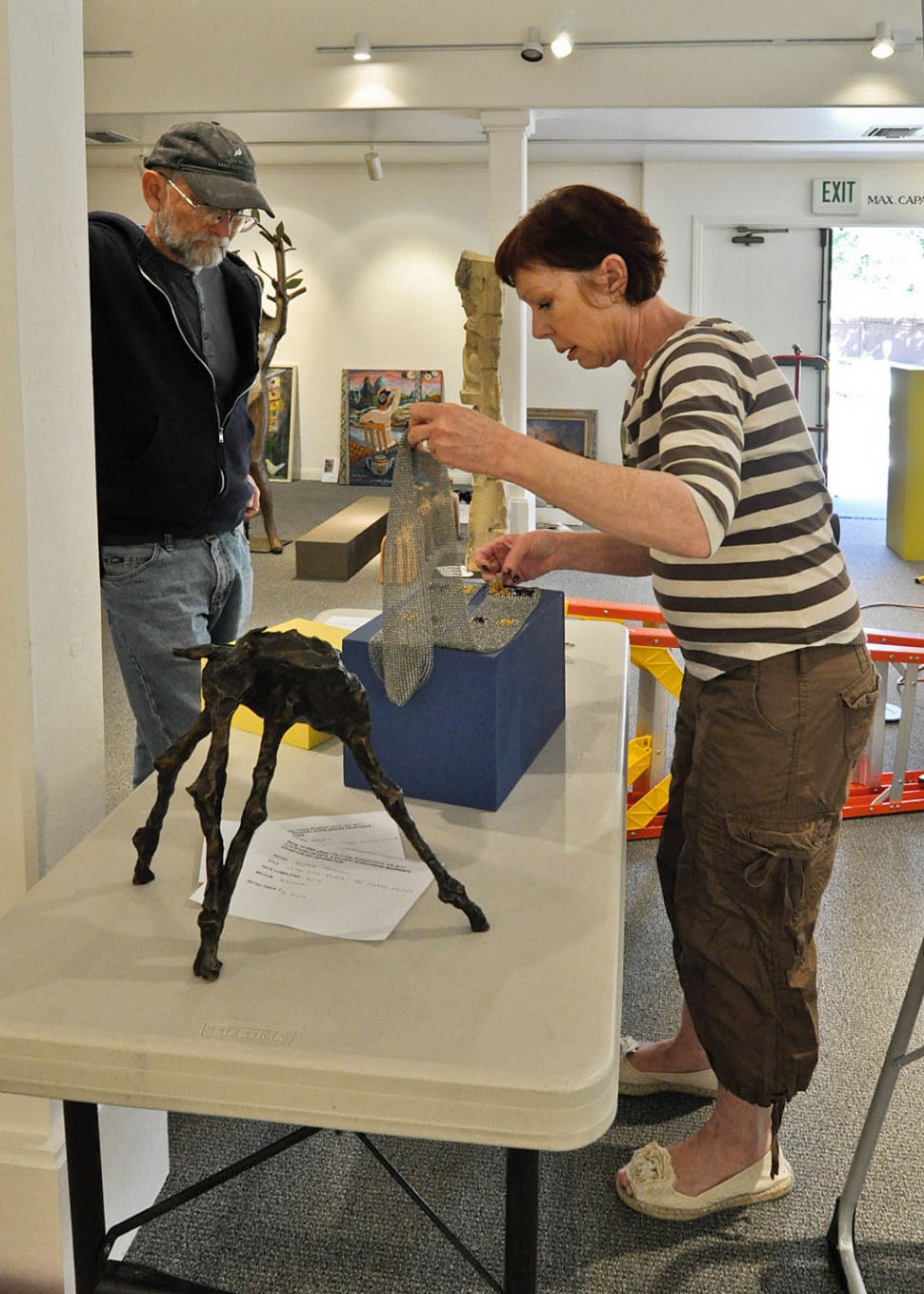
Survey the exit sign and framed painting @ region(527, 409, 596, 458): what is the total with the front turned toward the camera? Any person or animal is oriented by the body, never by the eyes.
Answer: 2

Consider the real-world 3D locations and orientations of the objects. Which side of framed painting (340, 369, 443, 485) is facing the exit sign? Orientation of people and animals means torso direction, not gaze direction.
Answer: left

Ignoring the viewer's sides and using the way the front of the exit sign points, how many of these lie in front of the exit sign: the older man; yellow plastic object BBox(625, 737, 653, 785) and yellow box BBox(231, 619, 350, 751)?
3

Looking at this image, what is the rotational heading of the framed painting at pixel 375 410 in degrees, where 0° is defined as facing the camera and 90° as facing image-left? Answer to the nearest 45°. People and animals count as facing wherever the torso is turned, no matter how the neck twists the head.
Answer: approximately 0°

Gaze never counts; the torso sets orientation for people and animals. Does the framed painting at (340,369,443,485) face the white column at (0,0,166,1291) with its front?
yes

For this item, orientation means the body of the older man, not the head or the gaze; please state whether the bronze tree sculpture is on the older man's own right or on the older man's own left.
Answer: on the older man's own left

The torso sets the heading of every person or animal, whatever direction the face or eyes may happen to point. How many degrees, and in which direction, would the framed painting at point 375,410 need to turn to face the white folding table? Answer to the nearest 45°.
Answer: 0° — it already faces it

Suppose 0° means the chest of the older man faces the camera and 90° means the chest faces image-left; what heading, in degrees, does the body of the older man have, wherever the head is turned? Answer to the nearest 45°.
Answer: approximately 315°

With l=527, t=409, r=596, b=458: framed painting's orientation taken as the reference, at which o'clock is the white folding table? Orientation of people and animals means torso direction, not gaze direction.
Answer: The white folding table is roughly at 12 o'clock from the framed painting.

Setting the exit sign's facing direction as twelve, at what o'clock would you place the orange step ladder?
The orange step ladder is roughly at 12 o'clock from the exit sign.
